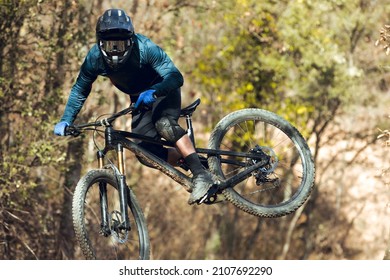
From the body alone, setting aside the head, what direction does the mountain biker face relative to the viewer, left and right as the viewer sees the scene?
facing the viewer and to the left of the viewer
